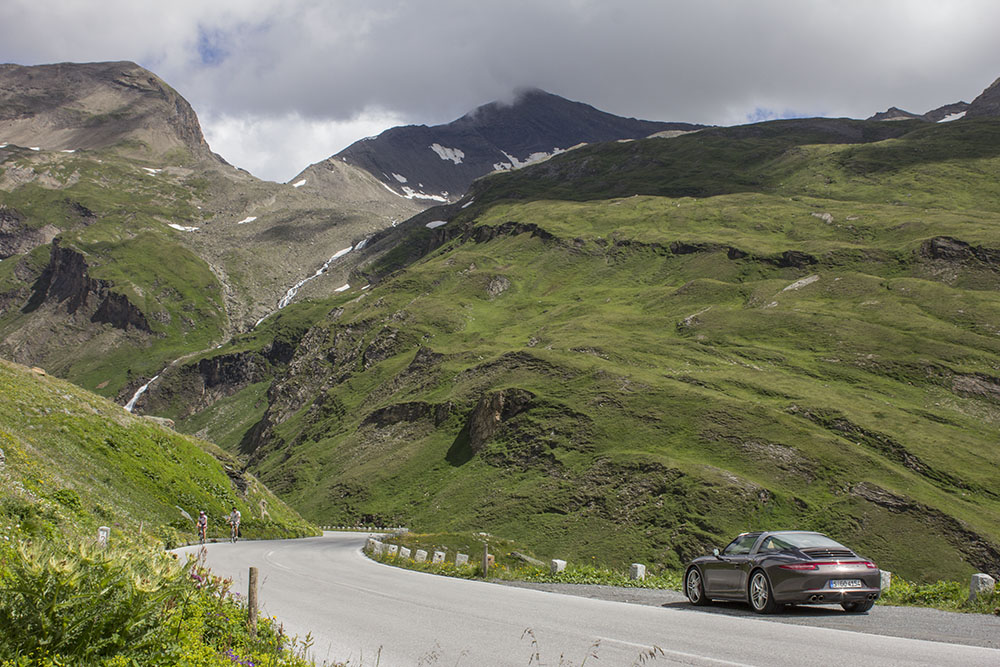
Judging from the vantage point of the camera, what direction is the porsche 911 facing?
facing away from the viewer and to the left of the viewer

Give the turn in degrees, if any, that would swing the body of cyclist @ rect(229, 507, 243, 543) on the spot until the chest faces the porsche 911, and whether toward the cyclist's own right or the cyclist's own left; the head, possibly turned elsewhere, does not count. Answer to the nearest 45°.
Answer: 0° — they already face it

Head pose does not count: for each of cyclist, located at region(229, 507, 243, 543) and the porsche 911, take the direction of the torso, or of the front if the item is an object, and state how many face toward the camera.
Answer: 1

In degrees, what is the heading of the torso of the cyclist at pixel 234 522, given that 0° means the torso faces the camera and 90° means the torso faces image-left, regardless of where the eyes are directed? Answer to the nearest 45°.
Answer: approximately 0°

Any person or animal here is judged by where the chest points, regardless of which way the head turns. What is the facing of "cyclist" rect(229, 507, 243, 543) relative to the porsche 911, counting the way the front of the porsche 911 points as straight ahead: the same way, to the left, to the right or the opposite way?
the opposite way

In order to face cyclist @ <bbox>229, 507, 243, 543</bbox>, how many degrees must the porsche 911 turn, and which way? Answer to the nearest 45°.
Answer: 0° — it already faces them
